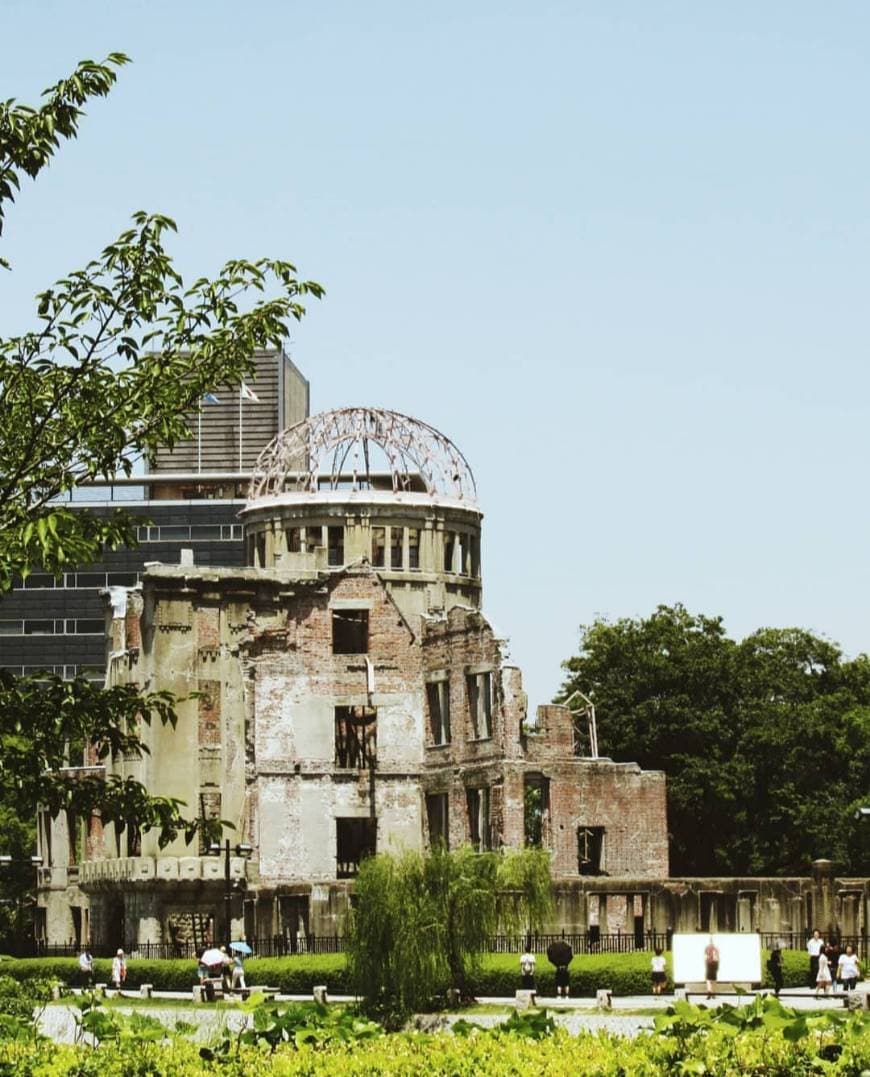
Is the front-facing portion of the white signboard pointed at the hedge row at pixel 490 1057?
yes

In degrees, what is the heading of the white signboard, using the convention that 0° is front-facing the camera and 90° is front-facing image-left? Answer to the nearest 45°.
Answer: approximately 0°
